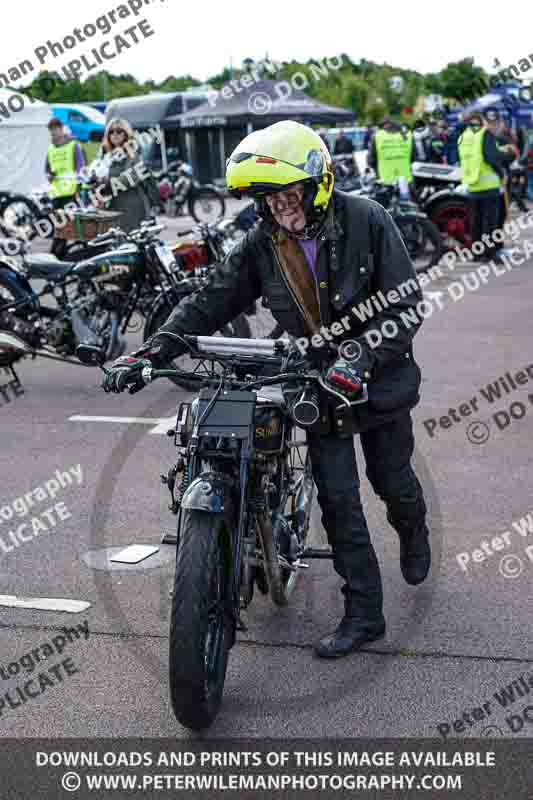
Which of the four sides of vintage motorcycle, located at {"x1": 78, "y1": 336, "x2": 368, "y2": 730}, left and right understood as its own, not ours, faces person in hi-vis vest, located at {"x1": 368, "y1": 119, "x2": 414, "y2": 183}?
back

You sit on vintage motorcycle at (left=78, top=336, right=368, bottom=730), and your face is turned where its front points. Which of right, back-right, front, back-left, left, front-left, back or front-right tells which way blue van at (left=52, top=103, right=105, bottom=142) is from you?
back

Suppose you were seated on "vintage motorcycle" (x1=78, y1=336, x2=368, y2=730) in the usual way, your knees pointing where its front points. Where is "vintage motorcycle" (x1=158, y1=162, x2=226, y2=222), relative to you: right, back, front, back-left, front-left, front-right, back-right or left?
back

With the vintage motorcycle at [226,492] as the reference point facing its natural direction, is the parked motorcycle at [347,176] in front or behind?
behind

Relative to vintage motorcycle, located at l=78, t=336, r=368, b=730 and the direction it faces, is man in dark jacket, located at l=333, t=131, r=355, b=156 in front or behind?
behind

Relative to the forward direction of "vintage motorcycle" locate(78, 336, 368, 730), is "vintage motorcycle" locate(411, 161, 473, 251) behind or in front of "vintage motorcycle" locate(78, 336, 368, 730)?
behind

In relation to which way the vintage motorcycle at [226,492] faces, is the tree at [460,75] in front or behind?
behind

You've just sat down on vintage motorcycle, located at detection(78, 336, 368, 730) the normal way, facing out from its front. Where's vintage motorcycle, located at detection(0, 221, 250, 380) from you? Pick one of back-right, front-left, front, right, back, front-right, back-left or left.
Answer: back

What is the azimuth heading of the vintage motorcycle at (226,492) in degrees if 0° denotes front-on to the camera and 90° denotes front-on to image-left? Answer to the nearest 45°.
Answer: approximately 0°
